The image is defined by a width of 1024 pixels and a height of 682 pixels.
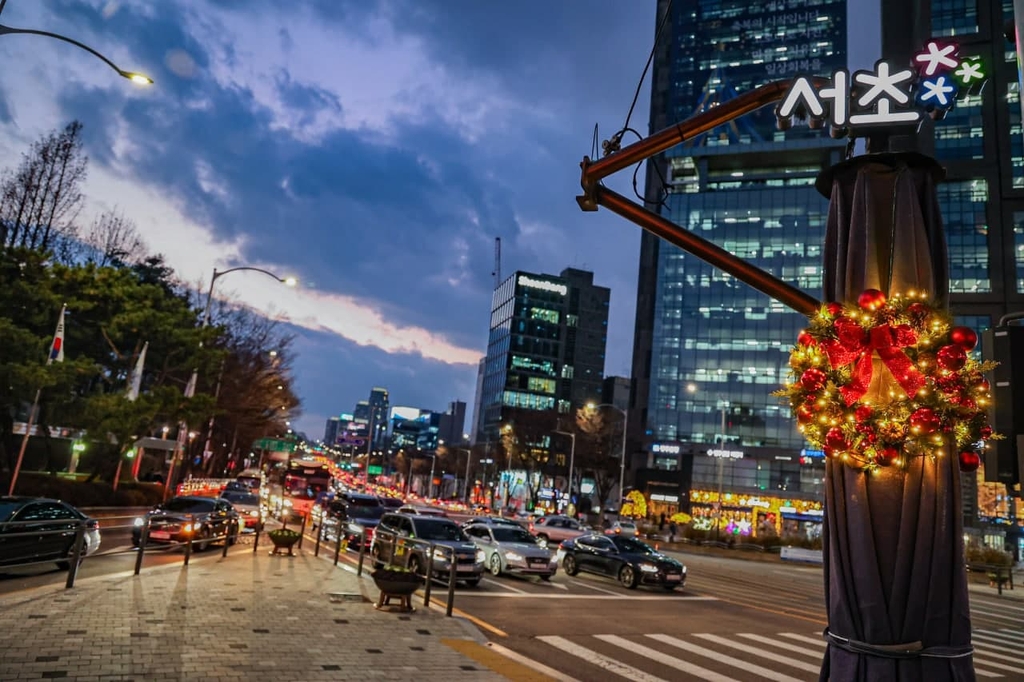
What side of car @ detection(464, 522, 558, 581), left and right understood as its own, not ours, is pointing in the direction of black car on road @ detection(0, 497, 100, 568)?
right

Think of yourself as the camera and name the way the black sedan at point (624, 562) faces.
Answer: facing the viewer and to the right of the viewer

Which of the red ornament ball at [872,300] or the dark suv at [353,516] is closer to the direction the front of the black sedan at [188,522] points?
the red ornament ball

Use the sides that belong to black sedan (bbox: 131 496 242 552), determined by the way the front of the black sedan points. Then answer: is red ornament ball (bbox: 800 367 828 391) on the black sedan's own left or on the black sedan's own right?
on the black sedan's own left

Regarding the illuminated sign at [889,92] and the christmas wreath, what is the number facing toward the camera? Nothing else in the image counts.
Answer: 2

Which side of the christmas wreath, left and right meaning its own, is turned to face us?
front

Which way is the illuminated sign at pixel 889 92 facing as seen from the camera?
toward the camera

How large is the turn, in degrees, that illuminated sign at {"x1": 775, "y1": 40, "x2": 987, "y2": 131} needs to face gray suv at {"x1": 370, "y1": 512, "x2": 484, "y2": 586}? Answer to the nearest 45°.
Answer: approximately 135° to its right

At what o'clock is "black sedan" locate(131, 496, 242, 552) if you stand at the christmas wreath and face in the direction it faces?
The black sedan is roughly at 4 o'clock from the christmas wreath.
